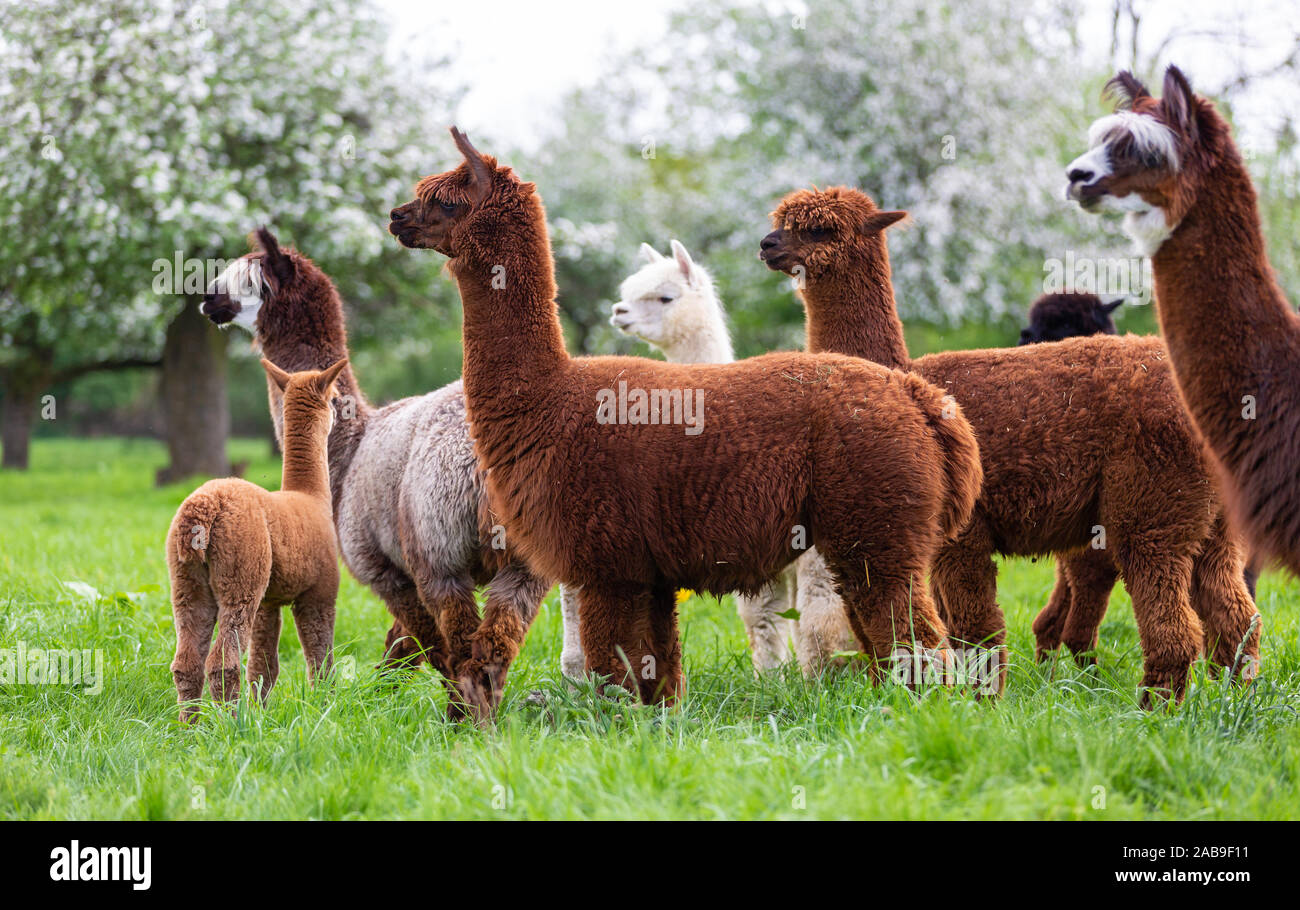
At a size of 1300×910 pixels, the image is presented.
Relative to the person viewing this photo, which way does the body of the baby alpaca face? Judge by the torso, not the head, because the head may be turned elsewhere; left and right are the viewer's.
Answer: facing away from the viewer and to the right of the viewer

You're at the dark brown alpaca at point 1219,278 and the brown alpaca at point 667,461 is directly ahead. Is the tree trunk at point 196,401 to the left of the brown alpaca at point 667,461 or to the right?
right

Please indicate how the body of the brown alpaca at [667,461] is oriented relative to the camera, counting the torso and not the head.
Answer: to the viewer's left

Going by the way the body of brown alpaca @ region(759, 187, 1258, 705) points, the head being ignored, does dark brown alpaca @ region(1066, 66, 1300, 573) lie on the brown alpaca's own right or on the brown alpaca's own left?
on the brown alpaca's own left

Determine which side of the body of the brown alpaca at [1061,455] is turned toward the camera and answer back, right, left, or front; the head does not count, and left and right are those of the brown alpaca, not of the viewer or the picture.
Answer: left

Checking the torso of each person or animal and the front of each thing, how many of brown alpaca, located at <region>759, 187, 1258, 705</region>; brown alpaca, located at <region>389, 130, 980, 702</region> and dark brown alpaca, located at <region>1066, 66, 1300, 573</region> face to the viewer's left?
3

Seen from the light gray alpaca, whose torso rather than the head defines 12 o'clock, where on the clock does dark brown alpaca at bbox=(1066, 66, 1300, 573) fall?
The dark brown alpaca is roughly at 6 o'clock from the light gray alpaca.

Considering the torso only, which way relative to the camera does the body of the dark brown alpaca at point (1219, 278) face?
to the viewer's left

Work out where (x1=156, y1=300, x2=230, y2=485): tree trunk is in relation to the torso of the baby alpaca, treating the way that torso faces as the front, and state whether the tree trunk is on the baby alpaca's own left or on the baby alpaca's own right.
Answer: on the baby alpaca's own left

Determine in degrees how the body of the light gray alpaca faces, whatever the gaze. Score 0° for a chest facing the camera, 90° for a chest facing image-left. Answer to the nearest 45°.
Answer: approximately 135°

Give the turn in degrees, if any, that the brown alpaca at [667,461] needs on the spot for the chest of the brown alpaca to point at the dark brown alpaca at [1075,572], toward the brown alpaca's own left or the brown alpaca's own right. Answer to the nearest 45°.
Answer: approximately 135° to the brown alpaca's own right

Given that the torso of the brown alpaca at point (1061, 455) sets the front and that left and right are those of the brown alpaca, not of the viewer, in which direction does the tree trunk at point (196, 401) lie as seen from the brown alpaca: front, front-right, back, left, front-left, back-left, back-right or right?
front-right

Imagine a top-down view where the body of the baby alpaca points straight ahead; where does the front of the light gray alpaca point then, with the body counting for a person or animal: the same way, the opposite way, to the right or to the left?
to the left

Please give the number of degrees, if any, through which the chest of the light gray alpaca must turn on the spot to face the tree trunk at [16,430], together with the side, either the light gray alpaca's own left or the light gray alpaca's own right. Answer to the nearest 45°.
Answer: approximately 45° to the light gray alpaca's own right
